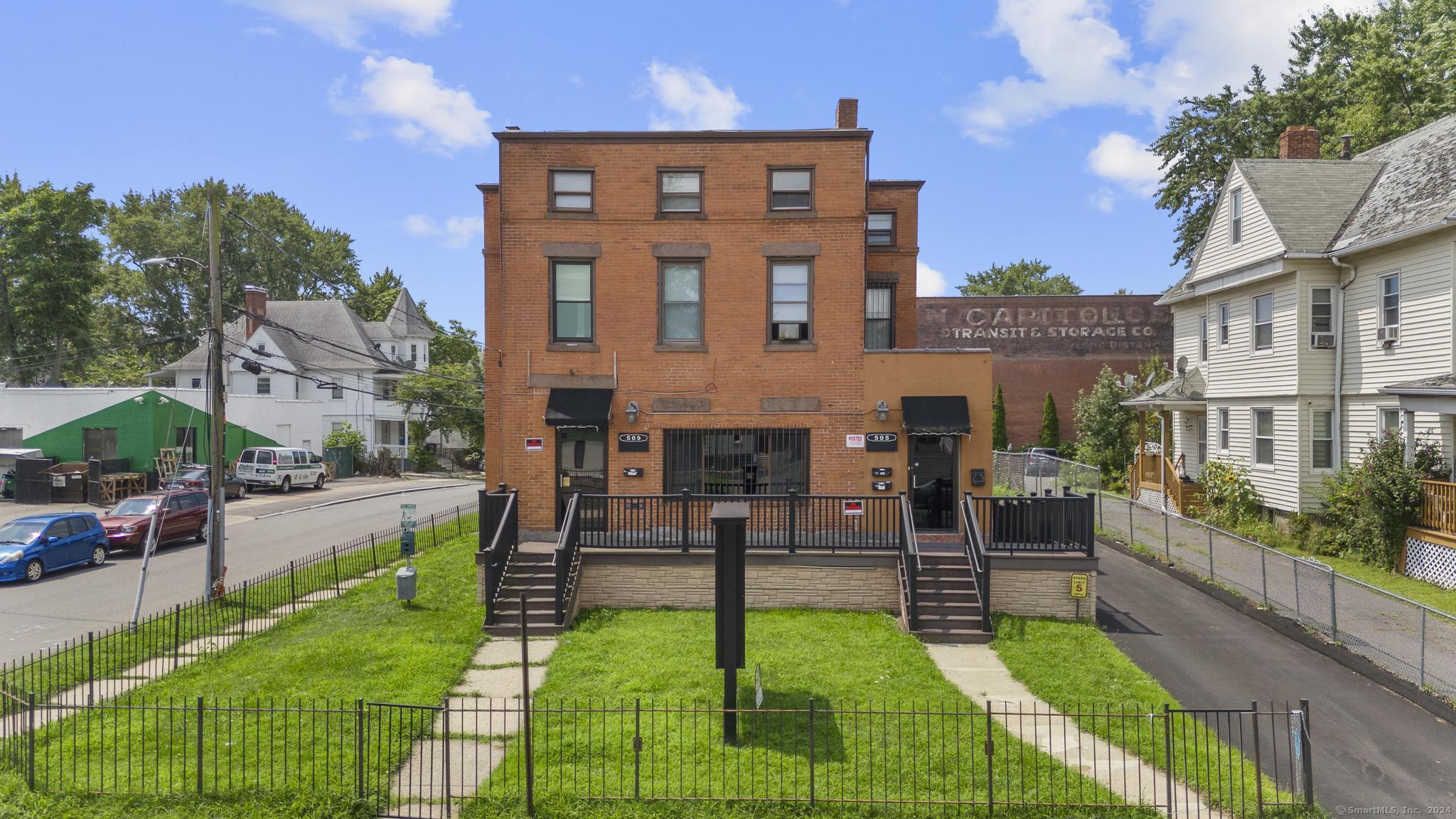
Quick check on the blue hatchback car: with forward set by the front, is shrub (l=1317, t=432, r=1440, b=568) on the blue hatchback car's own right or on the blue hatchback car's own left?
on the blue hatchback car's own left

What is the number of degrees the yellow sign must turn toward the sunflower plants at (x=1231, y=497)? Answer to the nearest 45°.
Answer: approximately 180°

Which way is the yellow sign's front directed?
toward the camera

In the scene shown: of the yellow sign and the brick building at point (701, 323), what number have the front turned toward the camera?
2

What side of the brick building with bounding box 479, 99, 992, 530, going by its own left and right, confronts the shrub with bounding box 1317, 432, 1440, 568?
left

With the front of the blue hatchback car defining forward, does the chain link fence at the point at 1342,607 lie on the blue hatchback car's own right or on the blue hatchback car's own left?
on the blue hatchback car's own left

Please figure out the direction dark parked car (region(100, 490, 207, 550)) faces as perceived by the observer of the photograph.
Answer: facing the viewer and to the left of the viewer

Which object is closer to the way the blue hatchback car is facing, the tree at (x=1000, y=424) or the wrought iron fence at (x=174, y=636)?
the wrought iron fence

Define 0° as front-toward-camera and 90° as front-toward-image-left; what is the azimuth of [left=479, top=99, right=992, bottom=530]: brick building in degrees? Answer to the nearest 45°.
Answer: approximately 0°

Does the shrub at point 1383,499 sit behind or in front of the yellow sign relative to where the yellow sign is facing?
behind

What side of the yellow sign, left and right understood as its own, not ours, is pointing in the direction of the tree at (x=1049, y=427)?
back

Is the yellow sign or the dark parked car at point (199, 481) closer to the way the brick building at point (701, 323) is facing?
the yellow sign

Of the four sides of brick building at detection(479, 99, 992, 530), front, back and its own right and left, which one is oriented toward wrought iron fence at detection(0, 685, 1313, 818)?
front
